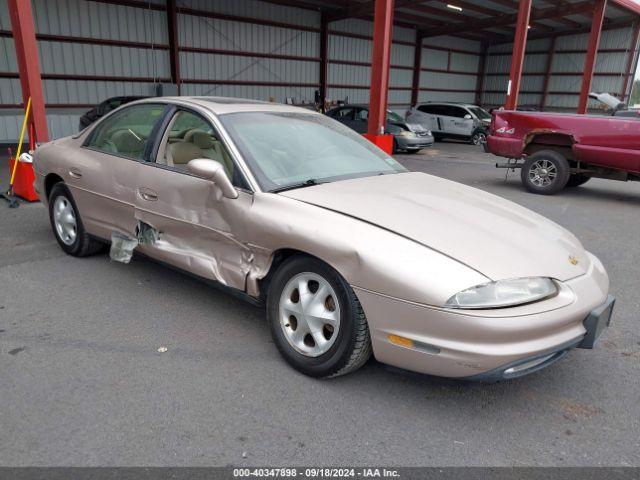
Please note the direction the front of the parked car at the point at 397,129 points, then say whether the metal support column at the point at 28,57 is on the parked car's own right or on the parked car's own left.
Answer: on the parked car's own right

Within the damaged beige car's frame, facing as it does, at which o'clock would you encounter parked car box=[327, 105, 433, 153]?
The parked car is roughly at 8 o'clock from the damaged beige car.

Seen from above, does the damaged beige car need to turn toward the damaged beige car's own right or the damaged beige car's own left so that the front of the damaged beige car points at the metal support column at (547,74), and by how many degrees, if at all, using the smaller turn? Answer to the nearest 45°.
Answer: approximately 90° to the damaged beige car's own left

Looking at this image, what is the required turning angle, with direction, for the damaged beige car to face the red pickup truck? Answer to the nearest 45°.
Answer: approximately 90° to its left

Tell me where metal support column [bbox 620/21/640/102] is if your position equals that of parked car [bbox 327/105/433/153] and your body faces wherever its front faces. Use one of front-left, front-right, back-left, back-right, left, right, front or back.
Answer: left

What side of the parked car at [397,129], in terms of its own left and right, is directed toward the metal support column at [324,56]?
back

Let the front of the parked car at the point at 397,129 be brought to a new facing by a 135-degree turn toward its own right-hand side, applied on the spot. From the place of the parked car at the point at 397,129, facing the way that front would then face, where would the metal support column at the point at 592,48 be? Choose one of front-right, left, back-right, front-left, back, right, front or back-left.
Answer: back-right

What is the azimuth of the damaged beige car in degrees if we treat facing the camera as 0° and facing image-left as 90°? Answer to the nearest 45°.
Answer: approximately 315°

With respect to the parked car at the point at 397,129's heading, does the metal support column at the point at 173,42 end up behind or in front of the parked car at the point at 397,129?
behind

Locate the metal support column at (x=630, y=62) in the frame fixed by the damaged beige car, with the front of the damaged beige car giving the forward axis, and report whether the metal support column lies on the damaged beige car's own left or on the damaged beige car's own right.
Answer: on the damaged beige car's own left

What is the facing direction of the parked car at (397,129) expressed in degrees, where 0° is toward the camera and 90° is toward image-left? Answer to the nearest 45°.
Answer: approximately 315°

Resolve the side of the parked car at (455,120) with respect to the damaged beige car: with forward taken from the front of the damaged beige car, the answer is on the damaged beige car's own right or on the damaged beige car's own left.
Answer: on the damaged beige car's own left

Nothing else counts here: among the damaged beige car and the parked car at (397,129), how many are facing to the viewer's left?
0
